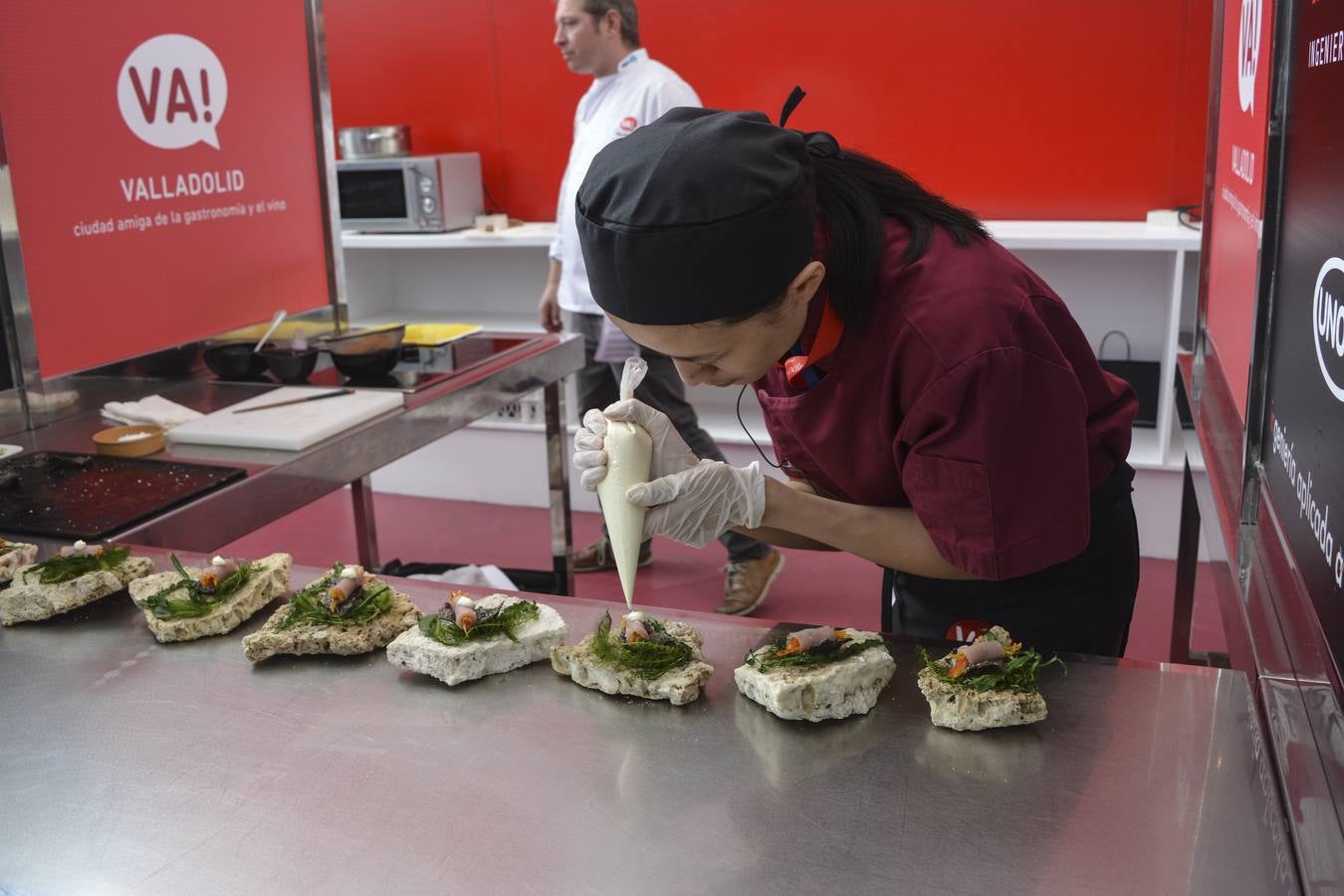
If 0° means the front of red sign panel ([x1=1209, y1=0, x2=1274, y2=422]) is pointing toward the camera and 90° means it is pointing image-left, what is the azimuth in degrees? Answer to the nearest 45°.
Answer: approximately 45°

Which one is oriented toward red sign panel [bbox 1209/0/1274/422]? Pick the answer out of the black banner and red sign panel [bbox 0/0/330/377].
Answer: red sign panel [bbox 0/0/330/377]

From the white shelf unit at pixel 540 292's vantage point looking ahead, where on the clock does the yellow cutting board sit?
The yellow cutting board is roughly at 2 o'clock from the white shelf unit.

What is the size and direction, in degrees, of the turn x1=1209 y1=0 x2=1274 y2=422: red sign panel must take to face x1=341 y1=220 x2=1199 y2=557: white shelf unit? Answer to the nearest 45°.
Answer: approximately 90° to its right

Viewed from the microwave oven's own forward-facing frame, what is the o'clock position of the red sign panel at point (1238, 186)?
The red sign panel is roughly at 10 o'clock from the microwave oven.

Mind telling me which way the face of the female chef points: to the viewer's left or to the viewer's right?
to the viewer's left

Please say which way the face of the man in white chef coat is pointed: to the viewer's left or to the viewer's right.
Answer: to the viewer's left
